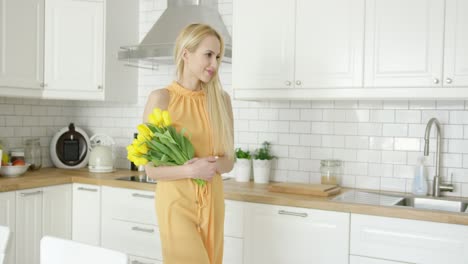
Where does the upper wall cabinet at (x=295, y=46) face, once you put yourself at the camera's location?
facing the viewer

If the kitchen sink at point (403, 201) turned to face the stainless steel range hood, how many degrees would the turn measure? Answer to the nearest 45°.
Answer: approximately 45° to its right

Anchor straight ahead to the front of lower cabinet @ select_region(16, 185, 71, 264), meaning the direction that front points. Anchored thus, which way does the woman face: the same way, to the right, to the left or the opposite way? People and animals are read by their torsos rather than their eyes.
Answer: the same way

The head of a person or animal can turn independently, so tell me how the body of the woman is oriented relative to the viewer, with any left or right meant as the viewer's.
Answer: facing the viewer and to the right of the viewer

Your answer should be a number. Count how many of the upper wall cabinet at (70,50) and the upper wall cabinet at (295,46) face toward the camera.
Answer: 2

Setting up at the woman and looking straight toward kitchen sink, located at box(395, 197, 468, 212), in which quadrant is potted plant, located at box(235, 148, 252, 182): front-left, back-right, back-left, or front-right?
front-left

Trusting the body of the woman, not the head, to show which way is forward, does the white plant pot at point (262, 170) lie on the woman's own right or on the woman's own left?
on the woman's own left

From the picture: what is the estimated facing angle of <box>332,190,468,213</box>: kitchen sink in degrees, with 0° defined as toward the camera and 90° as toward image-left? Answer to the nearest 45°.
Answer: approximately 45°

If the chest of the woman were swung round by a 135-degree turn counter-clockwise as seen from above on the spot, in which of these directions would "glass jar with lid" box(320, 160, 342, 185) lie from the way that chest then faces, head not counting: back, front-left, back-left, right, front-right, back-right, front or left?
front-right
